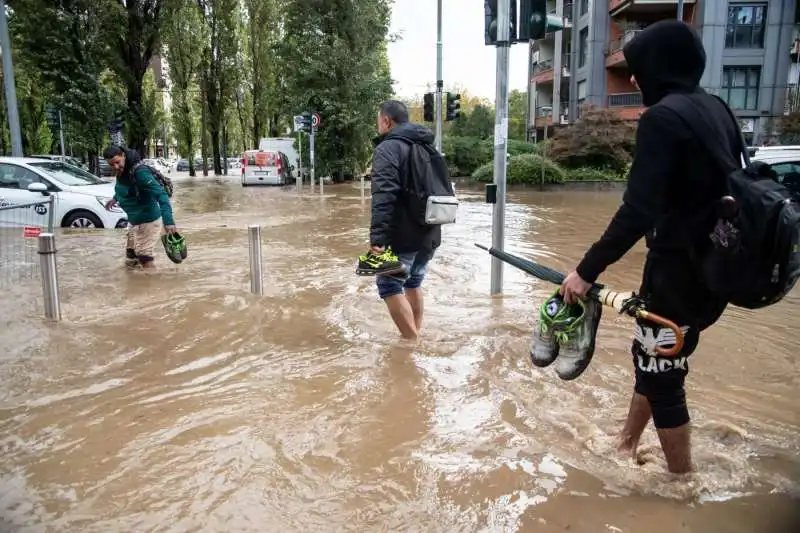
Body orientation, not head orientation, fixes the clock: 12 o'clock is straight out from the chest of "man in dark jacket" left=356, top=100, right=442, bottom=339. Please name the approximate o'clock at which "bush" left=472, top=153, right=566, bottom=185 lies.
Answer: The bush is roughly at 2 o'clock from the man in dark jacket.

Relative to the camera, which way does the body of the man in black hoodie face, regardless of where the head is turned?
to the viewer's left

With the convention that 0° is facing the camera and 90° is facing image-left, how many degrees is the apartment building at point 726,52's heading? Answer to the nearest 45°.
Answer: approximately 45°

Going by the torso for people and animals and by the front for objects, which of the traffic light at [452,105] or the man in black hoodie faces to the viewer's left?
the man in black hoodie

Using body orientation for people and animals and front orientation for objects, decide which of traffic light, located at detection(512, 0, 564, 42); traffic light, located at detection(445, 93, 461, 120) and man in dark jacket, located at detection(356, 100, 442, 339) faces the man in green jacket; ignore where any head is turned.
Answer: the man in dark jacket

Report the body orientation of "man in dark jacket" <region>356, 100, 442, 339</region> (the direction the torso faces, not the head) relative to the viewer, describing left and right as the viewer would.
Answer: facing away from the viewer and to the left of the viewer
